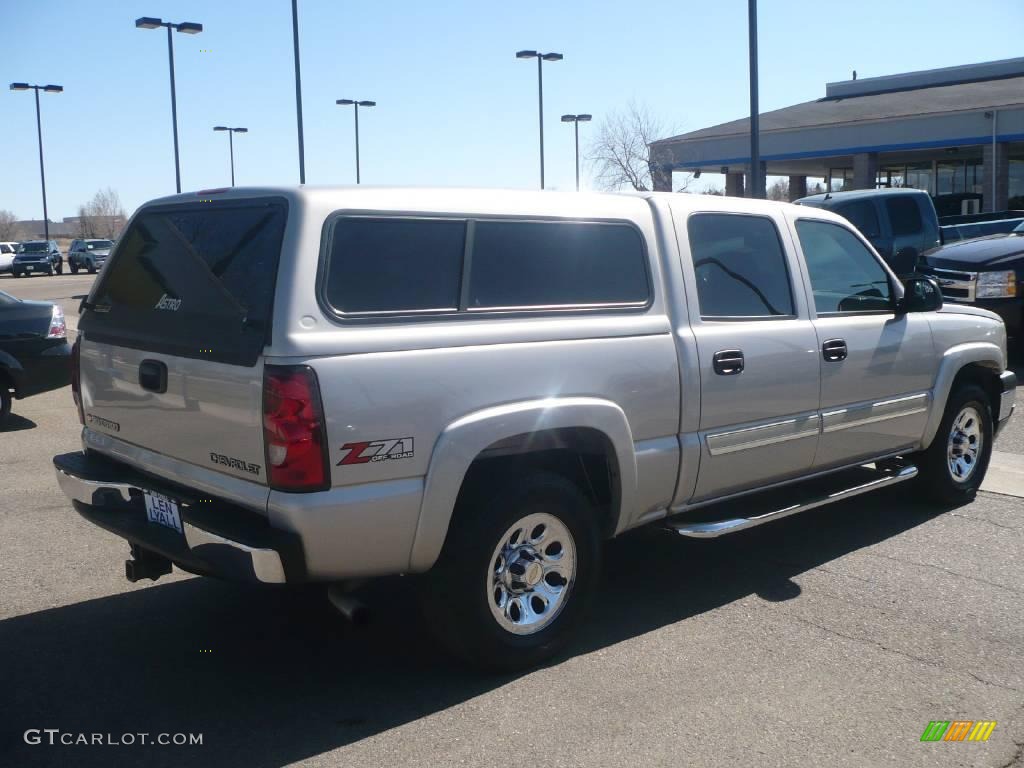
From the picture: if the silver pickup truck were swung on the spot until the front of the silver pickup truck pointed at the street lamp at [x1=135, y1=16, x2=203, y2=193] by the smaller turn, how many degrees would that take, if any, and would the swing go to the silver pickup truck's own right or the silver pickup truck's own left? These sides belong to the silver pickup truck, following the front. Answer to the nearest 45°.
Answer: approximately 45° to the silver pickup truck's own left

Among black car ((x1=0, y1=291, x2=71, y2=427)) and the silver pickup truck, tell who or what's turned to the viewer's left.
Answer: the black car

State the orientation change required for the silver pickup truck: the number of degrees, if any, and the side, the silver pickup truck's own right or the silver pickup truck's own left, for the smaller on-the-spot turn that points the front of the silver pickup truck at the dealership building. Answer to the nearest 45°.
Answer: approximately 45° to the silver pickup truck's own left

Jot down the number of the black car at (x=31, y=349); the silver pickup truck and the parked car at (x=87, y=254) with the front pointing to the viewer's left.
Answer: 1

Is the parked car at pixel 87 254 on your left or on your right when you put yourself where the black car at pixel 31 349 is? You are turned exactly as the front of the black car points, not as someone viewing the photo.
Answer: on your right

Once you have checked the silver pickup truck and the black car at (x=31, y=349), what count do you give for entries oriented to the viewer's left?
1

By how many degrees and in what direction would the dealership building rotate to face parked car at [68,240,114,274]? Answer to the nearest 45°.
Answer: approximately 45° to its right

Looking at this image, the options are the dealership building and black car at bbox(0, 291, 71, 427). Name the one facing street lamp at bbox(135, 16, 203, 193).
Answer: the dealership building

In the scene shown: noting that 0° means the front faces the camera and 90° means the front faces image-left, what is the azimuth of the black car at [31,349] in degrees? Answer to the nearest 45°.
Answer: approximately 90°

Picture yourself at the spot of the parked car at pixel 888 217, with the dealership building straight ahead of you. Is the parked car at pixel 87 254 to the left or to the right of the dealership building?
left

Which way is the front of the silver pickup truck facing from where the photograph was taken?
facing away from the viewer and to the right of the viewer
